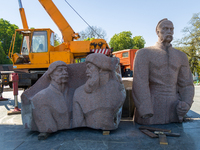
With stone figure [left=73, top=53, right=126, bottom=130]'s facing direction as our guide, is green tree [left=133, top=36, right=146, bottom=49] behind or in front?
behind

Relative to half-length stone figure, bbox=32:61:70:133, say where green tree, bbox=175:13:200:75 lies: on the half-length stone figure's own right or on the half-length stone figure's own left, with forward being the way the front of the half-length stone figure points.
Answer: on the half-length stone figure's own left

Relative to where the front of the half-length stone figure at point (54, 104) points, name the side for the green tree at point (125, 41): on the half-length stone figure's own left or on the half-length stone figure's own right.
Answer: on the half-length stone figure's own left

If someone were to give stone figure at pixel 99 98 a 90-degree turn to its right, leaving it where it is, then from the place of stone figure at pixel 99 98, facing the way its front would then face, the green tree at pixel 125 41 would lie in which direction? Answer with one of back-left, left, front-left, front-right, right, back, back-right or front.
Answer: front-right

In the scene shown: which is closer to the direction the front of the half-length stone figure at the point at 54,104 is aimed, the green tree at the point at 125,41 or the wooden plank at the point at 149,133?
the wooden plank

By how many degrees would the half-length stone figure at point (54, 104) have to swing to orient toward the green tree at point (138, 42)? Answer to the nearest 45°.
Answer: approximately 90° to its left

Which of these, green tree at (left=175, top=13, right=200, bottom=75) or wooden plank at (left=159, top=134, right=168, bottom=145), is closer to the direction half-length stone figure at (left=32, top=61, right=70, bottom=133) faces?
the wooden plank
